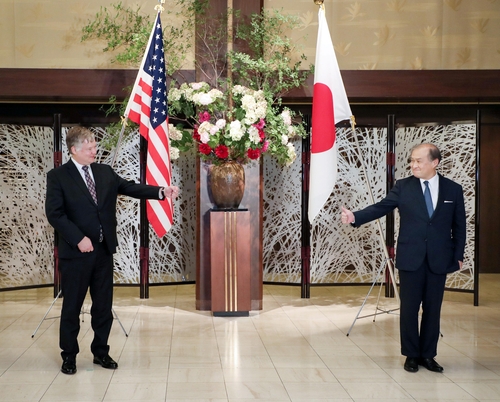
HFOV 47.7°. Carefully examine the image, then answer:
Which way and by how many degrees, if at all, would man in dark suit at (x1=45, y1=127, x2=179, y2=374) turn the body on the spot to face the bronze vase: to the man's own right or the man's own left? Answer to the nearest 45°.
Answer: approximately 90° to the man's own left

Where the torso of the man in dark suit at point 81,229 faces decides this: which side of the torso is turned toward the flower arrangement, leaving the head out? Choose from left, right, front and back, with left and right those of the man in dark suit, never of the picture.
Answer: left

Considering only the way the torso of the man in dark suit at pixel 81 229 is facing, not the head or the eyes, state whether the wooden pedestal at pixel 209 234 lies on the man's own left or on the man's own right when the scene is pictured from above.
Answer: on the man's own left

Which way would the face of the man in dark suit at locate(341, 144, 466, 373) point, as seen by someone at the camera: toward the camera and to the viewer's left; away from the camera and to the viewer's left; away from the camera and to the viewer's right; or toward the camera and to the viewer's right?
toward the camera and to the viewer's left

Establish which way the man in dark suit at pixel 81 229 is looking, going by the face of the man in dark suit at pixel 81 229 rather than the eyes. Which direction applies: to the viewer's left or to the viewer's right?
to the viewer's right

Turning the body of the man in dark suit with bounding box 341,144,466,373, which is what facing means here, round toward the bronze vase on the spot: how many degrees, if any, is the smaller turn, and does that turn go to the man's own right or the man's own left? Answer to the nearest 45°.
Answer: approximately 135° to the man's own right

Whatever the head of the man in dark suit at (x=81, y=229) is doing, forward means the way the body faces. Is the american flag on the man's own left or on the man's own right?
on the man's own left

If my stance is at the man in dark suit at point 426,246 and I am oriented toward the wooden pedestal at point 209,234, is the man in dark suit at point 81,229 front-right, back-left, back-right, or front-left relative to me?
front-left

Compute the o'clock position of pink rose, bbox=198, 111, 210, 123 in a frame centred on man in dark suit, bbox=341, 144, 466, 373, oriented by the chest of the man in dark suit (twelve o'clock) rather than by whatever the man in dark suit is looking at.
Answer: The pink rose is roughly at 4 o'clock from the man in dark suit.

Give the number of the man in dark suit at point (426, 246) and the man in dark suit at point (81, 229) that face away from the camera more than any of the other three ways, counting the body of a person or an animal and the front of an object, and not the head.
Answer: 0

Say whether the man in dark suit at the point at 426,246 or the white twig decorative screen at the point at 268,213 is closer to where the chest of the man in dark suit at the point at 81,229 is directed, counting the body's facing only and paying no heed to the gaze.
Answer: the man in dark suit

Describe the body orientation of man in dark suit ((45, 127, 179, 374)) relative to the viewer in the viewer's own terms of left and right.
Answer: facing the viewer and to the right of the viewer

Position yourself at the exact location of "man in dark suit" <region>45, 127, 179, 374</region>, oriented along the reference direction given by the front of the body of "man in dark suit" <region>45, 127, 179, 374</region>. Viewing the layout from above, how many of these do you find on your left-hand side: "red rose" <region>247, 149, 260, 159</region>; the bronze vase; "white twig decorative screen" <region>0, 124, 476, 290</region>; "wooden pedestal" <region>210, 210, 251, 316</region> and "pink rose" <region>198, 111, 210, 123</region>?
5

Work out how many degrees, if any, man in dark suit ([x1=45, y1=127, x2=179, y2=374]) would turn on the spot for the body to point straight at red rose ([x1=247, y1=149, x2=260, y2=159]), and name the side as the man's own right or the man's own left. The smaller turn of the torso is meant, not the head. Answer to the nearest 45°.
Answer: approximately 90° to the man's own left

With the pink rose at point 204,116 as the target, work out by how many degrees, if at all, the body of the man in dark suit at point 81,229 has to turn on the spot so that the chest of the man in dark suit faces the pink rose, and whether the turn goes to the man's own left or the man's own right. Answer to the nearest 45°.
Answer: approximately 90° to the man's own left

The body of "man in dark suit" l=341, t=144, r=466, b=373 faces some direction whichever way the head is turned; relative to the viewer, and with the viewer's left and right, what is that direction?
facing the viewer
